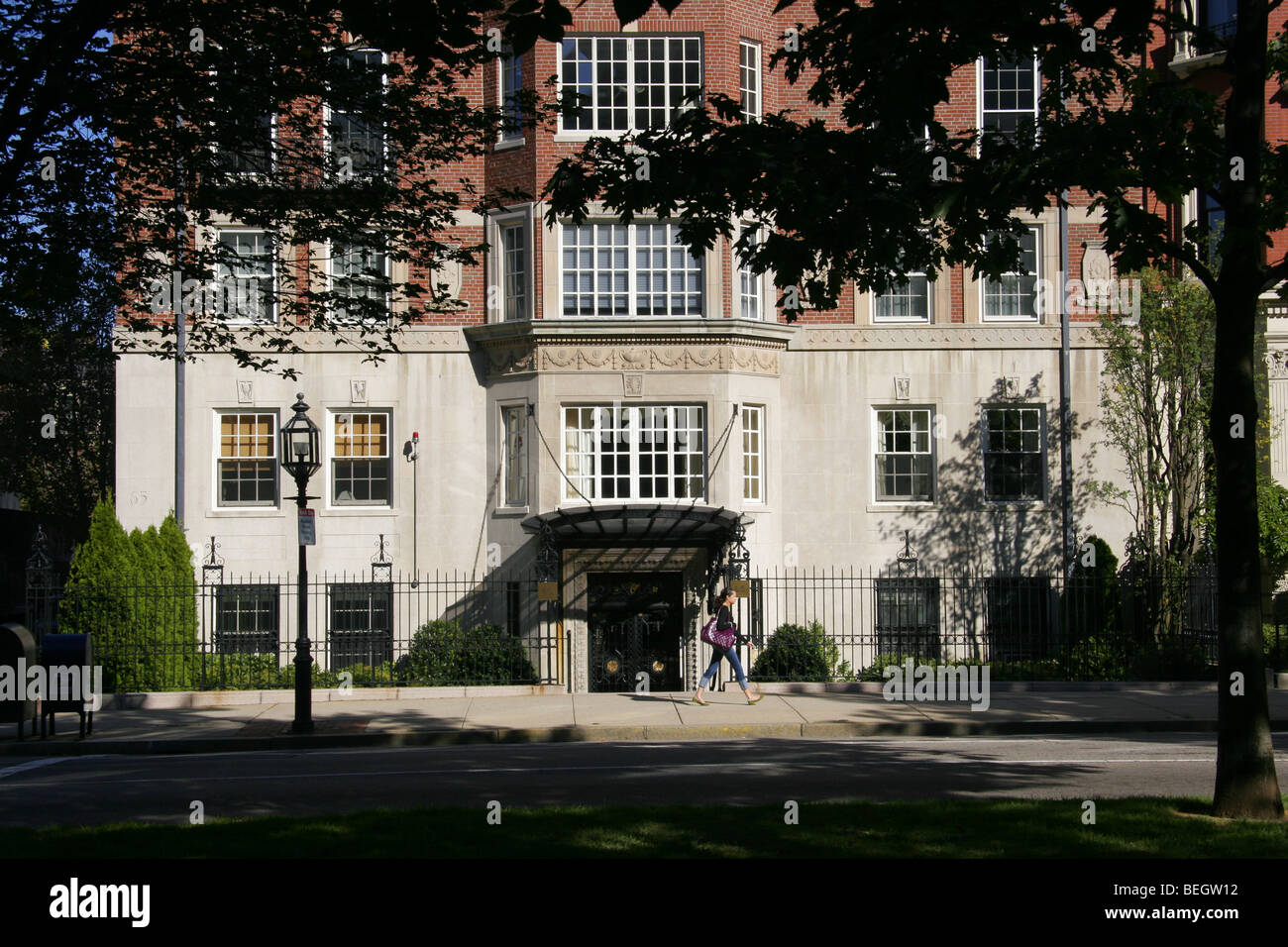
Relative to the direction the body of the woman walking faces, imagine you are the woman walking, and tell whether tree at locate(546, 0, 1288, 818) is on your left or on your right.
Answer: on your right

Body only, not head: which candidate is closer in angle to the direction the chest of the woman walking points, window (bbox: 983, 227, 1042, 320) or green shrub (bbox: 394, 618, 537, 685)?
the window

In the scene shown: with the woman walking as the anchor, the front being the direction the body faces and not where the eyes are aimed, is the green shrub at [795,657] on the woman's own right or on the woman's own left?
on the woman's own left

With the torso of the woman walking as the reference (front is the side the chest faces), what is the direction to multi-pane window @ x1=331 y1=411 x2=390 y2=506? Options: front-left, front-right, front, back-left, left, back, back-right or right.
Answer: back-left

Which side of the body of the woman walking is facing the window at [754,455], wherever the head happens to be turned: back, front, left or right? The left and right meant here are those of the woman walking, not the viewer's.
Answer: left

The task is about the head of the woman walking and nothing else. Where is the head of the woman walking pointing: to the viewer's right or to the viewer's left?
to the viewer's right

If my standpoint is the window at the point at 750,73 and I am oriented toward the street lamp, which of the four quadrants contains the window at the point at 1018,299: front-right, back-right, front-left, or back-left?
back-left

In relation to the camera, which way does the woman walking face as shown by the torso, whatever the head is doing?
to the viewer's right

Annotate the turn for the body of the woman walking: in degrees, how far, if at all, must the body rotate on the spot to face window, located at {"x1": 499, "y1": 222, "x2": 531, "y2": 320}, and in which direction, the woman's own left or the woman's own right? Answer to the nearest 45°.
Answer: approximately 135° to the woman's own left

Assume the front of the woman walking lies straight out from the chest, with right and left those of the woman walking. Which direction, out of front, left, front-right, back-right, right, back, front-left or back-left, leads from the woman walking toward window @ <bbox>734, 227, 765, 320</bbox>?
left
